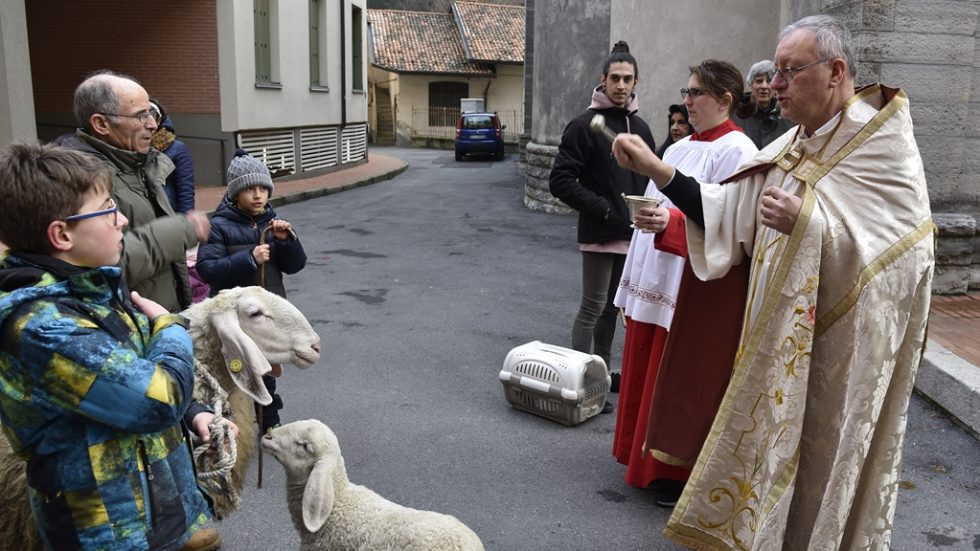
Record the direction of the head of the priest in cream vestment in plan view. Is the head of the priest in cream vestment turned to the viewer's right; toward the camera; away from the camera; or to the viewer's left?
to the viewer's left

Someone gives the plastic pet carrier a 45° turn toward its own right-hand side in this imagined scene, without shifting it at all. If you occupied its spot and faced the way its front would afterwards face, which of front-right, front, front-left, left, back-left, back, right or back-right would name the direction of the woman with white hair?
back-left

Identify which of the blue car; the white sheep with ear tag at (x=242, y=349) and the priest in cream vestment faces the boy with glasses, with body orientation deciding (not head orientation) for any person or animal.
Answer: the priest in cream vestment

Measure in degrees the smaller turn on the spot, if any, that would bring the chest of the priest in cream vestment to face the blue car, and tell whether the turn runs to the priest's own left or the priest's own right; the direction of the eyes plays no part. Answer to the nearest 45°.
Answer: approximately 90° to the priest's own right

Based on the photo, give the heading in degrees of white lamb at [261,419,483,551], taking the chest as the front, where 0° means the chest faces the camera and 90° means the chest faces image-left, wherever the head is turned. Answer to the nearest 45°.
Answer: approximately 90°

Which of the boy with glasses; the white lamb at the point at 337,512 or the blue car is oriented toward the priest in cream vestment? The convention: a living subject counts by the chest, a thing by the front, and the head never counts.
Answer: the boy with glasses

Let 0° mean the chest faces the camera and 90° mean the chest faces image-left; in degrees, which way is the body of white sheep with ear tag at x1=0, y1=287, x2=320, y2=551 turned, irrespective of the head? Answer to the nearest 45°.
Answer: approximately 270°

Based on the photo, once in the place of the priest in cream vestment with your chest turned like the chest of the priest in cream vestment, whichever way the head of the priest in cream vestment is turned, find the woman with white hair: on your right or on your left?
on your right

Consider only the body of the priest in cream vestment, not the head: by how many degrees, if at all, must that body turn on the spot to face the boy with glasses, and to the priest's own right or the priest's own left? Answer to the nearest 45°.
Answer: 0° — they already face them

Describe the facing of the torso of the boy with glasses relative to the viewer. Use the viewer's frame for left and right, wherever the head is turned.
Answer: facing to the right of the viewer

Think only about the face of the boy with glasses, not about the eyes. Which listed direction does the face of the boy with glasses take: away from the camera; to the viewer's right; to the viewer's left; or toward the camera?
to the viewer's right
